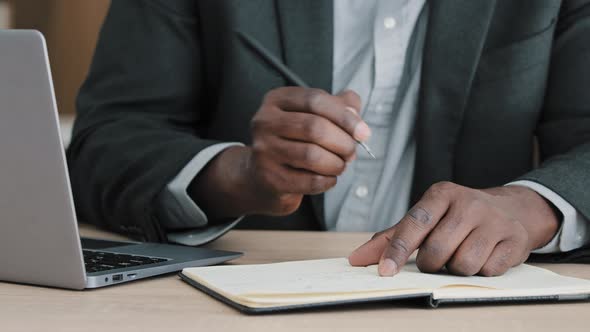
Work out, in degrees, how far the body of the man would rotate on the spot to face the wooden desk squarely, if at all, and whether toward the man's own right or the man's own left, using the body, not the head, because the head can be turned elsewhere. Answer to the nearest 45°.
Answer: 0° — they already face it

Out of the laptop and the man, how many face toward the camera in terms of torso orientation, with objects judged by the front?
1

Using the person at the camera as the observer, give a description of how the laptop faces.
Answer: facing away from the viewer and to the right of the viewer

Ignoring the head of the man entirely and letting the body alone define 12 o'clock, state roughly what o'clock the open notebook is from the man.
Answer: The open notebook is roughly at 12 o'clock from the man.

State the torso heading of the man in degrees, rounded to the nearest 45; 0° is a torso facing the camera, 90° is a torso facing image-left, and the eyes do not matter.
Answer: approximately 0°
